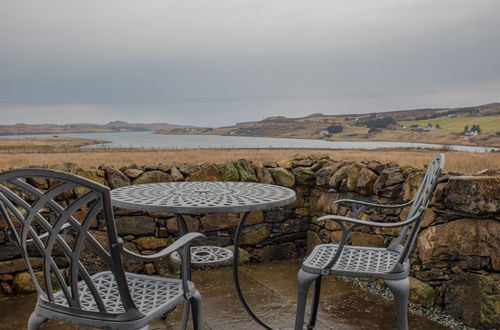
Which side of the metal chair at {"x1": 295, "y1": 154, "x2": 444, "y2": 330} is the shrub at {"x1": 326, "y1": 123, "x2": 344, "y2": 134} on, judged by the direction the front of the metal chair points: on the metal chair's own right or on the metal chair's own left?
on the metal chair's own right

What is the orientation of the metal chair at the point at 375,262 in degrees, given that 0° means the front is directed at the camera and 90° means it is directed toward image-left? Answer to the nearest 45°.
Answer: approximately 90°

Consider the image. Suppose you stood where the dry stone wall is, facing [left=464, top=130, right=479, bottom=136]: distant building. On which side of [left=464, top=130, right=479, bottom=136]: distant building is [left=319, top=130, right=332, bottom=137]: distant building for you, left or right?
left

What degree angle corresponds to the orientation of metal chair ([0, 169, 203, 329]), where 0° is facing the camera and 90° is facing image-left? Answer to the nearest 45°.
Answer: approximately 225°

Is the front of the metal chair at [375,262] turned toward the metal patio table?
yes

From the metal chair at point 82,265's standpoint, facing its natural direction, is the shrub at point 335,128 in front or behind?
in front

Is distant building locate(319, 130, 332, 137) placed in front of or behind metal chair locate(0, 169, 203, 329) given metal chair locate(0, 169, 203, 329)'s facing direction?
in front

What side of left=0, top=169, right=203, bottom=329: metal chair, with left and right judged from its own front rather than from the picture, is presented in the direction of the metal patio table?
front

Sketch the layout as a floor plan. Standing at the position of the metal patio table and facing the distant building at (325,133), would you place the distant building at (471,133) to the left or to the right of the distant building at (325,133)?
right

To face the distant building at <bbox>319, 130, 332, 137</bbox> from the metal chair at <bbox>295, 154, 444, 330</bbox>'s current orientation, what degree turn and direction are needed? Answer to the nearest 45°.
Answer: approximately 90° to its right

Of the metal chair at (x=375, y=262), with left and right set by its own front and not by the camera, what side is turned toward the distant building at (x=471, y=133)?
right

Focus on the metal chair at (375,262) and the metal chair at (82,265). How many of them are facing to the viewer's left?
1
